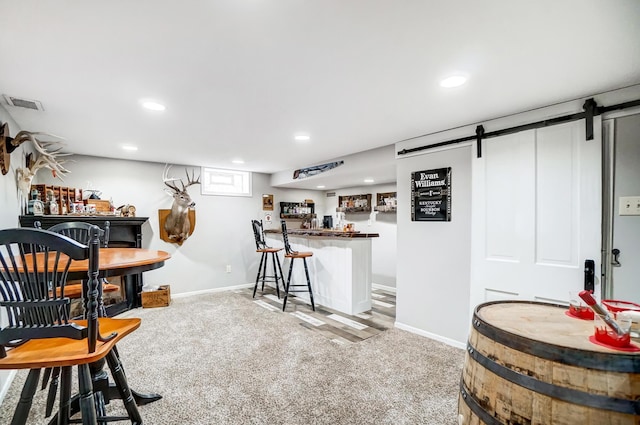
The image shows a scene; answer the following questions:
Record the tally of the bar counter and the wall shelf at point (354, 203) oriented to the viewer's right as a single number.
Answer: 0

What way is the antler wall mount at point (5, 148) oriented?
to the viewer's right

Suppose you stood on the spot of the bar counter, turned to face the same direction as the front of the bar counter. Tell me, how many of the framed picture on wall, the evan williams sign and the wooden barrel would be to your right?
1

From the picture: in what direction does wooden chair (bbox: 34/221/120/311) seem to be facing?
toward the camera

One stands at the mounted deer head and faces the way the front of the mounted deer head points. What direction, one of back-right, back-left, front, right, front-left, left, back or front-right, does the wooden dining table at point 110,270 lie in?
front-right

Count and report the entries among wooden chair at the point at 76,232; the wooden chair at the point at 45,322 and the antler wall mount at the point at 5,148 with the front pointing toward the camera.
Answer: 1
